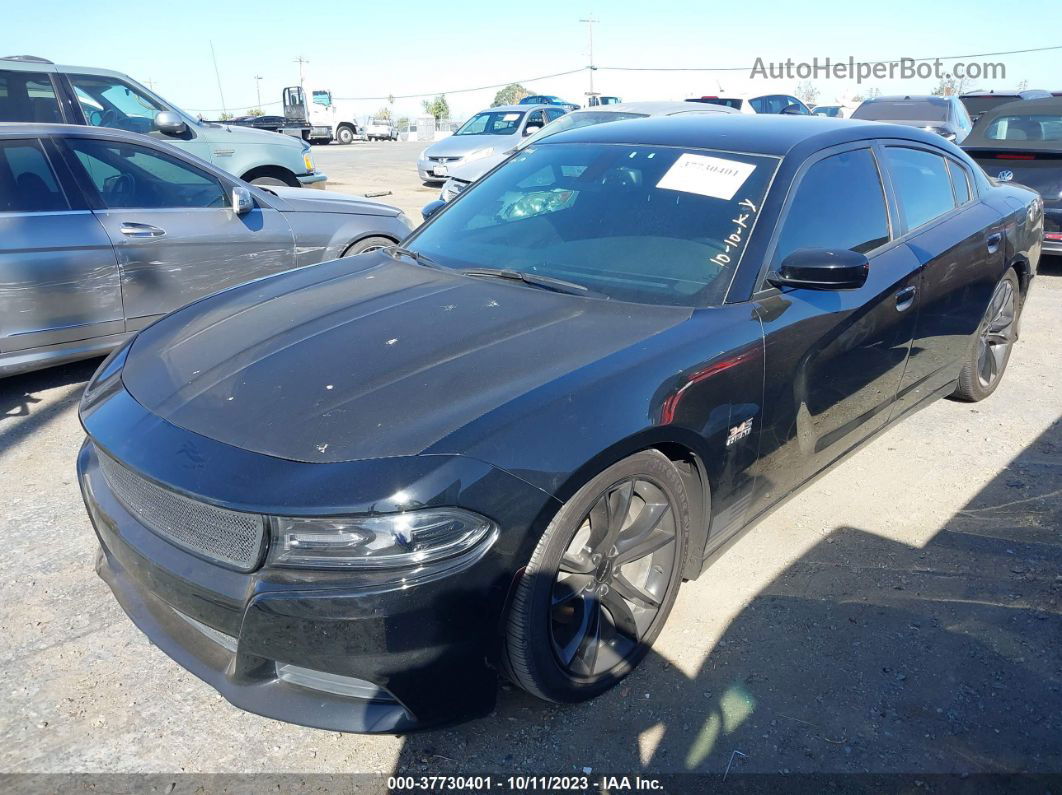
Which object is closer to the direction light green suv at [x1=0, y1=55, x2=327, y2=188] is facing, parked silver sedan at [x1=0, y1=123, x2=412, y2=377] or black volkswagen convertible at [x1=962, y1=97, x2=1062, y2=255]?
the black volkswagen convertible

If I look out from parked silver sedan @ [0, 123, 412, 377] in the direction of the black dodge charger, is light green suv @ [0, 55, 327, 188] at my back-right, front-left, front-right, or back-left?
back-left

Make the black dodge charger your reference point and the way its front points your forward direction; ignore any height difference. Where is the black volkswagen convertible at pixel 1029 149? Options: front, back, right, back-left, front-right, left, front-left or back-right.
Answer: back

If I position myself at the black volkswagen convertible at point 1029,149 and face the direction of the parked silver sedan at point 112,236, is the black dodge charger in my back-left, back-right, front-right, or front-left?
front-left

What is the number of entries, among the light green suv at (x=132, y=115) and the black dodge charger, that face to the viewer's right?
1

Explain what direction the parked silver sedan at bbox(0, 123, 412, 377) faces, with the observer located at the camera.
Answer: facing away from the viewer and to the right of the viewer

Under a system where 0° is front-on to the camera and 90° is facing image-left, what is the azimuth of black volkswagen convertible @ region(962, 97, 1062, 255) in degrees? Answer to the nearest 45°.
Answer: approximately 225°

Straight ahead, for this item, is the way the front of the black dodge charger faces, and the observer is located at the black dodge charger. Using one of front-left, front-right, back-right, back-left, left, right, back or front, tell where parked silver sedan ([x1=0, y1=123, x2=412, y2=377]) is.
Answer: right

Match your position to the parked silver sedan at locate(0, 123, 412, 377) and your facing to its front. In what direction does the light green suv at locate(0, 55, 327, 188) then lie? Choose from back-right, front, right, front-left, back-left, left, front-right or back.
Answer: front-left

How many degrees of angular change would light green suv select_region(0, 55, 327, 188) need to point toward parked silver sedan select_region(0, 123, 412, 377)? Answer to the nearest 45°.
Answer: approximately 90° to its right

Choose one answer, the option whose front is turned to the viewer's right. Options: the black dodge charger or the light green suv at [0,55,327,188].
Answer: the light green suv

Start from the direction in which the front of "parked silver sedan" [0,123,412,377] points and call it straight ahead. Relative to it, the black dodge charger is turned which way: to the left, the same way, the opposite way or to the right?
the opposite way

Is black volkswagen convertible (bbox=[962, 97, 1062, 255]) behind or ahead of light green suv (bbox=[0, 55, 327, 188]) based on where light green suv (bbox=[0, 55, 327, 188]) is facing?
ahead

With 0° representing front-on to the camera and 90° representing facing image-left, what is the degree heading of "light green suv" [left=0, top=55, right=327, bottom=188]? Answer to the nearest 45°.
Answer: approximately 270°

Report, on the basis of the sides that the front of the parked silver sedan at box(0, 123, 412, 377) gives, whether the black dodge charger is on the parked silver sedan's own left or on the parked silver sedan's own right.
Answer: on the parked silver sedan's own right
